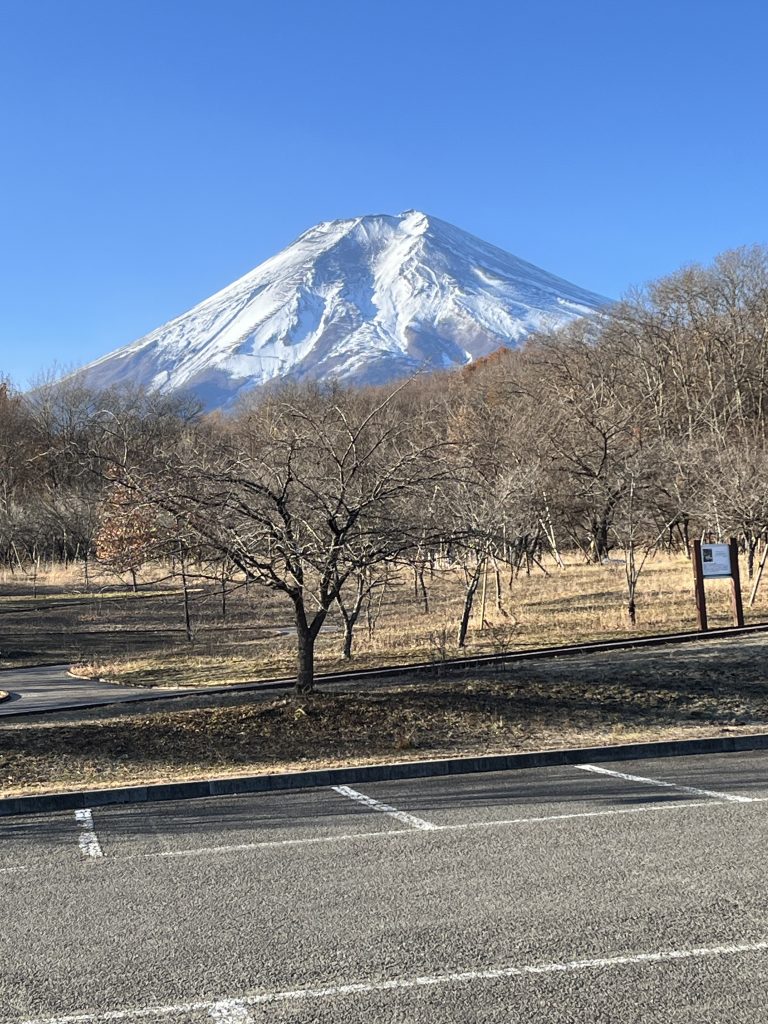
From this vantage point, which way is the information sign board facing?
toward the camera

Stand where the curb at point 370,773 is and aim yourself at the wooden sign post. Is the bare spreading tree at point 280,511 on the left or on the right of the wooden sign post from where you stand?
left
